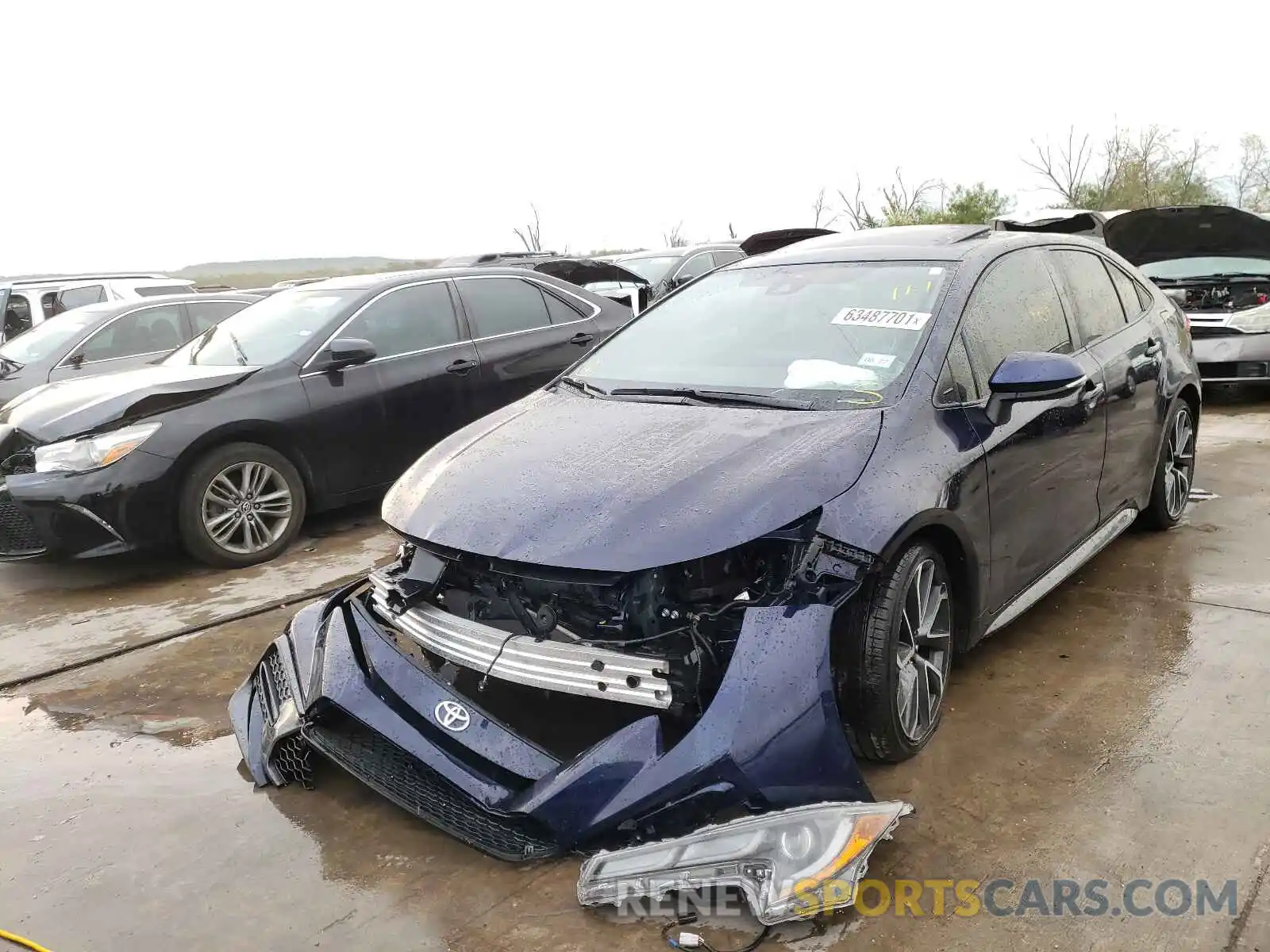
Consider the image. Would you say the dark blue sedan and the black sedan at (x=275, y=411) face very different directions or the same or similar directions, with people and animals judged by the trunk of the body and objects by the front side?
same or similar directions

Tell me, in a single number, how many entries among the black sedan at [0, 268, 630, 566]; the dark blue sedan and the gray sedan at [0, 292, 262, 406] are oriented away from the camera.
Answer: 0

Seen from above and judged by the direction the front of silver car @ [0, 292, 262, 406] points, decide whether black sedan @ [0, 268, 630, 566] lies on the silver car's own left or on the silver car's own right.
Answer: on the silver car's own left

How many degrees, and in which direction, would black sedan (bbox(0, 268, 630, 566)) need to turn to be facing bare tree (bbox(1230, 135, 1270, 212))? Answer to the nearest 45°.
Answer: approximately 180°

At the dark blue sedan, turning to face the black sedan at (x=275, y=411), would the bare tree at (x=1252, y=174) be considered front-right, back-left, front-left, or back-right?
front-right

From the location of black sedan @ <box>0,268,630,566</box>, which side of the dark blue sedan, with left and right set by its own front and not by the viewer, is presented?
right

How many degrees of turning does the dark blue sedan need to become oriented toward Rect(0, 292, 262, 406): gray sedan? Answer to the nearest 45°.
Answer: approximately 90° to its right

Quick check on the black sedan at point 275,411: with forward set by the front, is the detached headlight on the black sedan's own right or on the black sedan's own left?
on the black sedan's own left

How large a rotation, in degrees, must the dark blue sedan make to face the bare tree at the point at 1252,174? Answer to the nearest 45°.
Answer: approximately 180°

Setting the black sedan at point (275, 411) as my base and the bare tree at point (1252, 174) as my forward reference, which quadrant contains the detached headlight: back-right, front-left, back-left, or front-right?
back-right

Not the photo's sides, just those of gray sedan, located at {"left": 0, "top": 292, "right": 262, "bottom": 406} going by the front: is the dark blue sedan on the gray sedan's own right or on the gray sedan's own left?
on the gray sedan's own left

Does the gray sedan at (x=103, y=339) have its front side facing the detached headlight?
no

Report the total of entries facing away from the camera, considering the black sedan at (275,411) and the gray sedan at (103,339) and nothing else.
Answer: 0

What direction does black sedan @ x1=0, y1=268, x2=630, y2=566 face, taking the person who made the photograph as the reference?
facing the viewer and to the left of the viewer
